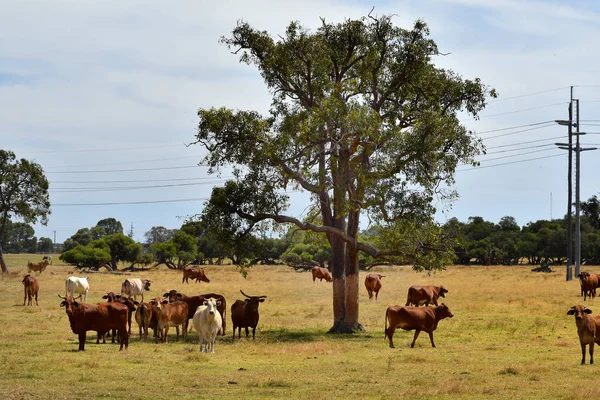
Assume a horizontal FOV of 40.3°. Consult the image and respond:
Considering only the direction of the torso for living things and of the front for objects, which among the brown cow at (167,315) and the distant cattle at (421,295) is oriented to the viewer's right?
the distant cattle

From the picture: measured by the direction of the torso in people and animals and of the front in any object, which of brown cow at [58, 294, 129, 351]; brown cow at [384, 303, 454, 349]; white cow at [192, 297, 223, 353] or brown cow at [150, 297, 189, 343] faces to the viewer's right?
brown cow at [384, 303, 454, 349]

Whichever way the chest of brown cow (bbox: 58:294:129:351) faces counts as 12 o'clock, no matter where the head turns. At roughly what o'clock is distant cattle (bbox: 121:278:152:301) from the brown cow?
The distant cattle is roughly at 3 o'clock from the brown cow.

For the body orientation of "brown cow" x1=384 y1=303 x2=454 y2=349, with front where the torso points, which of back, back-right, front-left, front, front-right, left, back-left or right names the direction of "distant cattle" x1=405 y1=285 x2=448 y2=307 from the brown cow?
left

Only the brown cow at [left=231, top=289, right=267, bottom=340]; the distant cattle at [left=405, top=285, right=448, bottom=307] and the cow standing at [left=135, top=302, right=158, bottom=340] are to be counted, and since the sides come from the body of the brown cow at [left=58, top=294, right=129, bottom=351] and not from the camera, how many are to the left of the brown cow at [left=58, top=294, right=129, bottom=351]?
0

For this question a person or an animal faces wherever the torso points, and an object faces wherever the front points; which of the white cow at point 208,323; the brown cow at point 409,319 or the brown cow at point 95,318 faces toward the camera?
the white cow

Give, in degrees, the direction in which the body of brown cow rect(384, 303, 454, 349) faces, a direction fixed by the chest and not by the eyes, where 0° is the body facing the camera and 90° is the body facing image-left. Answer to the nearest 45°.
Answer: approximately 270°

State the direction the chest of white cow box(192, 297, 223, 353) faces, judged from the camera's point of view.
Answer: toward the camera

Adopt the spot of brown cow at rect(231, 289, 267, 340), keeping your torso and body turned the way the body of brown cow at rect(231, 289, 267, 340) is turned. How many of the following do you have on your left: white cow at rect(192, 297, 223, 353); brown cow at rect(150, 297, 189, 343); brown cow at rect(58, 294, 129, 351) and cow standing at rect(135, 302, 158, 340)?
0

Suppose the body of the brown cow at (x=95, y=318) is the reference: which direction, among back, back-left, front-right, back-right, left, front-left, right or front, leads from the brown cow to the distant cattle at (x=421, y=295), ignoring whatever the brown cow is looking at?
back-right

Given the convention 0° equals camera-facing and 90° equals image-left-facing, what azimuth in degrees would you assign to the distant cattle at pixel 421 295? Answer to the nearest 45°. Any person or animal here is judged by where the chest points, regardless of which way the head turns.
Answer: approximately 270°

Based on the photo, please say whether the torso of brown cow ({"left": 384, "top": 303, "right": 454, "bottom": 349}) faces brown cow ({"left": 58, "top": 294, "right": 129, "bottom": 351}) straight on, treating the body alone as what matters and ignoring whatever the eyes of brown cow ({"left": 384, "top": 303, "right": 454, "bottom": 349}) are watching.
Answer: no

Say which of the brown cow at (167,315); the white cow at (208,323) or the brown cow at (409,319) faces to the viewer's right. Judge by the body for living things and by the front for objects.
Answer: the brown cow at (409,319)

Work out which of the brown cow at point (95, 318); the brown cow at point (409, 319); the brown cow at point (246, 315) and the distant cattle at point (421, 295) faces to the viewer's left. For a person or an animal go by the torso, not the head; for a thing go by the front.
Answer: the brown cow at point (95, 318)

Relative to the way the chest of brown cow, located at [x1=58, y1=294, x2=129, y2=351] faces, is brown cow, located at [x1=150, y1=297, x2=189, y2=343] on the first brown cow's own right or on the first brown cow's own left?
on the first brown cow's own right

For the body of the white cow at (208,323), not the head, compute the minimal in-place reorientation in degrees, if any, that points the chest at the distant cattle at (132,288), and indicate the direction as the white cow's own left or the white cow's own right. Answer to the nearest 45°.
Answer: approximately 180°

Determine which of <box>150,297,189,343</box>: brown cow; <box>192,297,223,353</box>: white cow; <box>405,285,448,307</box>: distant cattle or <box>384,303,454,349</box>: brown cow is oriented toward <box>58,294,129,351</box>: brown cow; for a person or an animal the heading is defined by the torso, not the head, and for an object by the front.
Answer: <box>150,297,189,343</box>: brown cow

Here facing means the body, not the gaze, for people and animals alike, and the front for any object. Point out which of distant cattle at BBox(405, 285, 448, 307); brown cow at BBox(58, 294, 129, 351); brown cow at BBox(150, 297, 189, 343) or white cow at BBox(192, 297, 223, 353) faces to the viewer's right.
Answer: the distant cattle
